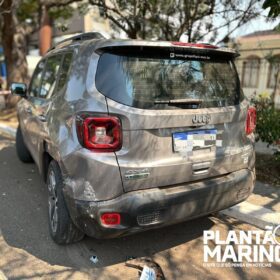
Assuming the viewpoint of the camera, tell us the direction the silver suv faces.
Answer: facing away from the viewer and to the left of the viewer

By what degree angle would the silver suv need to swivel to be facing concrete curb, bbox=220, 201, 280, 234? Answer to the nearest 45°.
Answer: approximately 90° to its right

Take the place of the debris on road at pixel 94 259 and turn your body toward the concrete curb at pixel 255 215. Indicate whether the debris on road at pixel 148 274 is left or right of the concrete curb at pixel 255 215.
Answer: right
